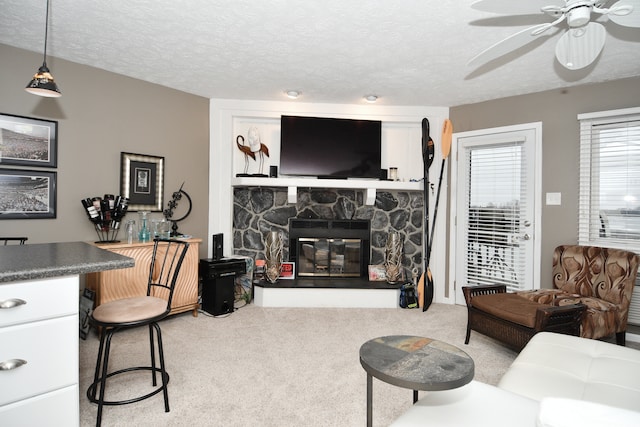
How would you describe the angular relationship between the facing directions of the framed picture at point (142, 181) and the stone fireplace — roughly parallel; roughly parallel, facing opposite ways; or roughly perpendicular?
roughly perpendicular

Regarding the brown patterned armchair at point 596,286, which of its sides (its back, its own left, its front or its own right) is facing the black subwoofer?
front

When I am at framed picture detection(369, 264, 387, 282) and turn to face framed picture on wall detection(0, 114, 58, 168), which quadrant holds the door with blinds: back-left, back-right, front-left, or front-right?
back-left

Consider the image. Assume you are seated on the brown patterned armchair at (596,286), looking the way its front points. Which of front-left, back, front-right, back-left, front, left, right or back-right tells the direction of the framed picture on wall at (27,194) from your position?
front

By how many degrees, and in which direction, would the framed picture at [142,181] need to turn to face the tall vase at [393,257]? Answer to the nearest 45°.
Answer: approximately 45° to its left

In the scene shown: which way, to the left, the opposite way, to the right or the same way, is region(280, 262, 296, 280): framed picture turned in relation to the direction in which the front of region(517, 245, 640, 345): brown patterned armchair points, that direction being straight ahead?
to the left

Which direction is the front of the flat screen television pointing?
toward the camera

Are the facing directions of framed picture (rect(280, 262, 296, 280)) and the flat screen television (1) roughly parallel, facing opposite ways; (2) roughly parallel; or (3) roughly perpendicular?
roughly parallel

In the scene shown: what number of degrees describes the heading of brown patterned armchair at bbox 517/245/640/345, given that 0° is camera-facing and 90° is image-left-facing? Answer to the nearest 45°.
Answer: approximately 45°

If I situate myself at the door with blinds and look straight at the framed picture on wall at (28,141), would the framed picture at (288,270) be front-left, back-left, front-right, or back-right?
front-right

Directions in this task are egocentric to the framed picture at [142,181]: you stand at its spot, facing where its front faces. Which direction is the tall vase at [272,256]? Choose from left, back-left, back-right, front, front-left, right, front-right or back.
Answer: front-left

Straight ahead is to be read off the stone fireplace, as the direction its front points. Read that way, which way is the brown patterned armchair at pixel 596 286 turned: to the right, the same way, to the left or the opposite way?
to the right

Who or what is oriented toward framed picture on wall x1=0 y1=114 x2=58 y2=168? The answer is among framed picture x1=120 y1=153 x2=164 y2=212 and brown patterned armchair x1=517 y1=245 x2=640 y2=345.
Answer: the brown patterned armchair

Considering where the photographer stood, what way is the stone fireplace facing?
facing the viewer

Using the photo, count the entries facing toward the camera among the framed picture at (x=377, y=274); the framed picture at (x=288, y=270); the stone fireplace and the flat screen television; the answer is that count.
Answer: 4
